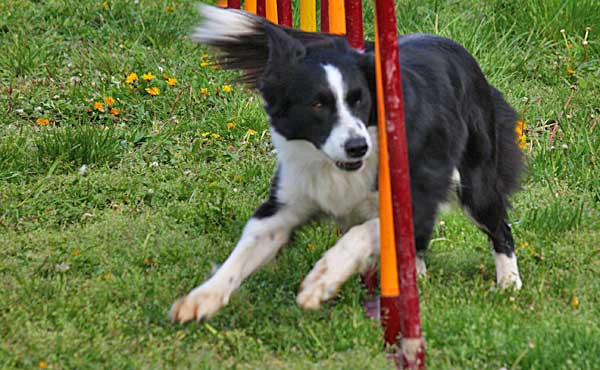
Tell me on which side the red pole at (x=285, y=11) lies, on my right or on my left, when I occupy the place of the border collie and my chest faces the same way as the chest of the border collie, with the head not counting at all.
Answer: on my right

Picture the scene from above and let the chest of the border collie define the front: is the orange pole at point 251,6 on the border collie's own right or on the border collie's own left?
on the border collie's own right

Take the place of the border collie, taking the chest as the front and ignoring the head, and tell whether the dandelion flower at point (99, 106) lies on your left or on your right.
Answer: on your right

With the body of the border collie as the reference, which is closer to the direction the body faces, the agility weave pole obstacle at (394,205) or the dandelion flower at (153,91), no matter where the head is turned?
the agility weave pole obstacle

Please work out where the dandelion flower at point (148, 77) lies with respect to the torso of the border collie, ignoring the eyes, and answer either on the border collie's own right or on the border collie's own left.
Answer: on the border collie's own right

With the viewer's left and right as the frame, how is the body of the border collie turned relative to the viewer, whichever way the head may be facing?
facing the viewer and to the left of the viewer

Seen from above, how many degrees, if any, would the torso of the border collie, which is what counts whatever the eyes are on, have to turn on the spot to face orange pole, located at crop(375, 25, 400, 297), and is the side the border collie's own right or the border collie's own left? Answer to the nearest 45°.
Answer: approximately 45° to the border collie's own left

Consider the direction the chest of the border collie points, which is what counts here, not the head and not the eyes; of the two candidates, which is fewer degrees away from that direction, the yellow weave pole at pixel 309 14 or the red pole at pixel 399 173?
the red pole

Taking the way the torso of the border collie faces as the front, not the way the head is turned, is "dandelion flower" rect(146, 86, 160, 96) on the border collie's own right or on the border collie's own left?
on the border collie's own right

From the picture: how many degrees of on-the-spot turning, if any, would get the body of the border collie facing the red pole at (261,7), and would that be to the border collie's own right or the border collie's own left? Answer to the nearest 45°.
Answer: approximately 135° to the border collie's own right

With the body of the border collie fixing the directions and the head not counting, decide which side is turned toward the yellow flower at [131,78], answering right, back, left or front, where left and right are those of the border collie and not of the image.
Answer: right

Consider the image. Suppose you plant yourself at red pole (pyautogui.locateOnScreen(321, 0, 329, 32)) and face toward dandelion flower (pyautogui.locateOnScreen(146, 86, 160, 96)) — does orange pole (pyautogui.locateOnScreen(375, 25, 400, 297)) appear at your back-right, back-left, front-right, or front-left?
back-left
